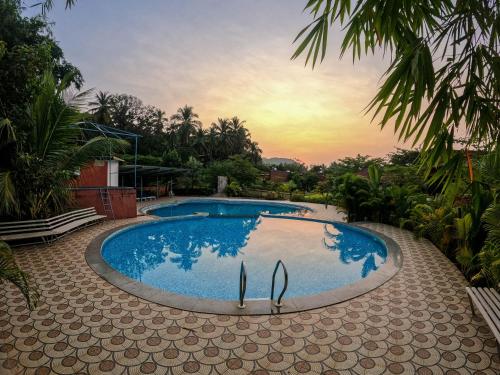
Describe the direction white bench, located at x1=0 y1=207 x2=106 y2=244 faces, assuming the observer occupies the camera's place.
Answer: facing the viewer and to the right of the viewer

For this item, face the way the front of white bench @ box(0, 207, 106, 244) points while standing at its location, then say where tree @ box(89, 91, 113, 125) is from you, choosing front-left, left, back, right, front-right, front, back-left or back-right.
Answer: back-left

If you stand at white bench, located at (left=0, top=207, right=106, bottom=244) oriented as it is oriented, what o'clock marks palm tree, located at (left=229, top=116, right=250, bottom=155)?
The palm tree is roughly at 9 o'clock from the white bench.

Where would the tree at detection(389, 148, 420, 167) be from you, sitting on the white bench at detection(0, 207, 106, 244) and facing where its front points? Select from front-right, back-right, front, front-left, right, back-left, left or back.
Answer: front-left

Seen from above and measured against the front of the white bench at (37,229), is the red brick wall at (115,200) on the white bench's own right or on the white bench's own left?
on the white bench's own left

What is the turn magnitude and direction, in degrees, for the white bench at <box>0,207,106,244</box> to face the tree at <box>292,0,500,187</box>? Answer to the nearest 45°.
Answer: approximately 45° to its right

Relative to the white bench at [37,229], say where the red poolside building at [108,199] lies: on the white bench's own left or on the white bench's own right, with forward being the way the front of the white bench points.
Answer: on the white bench's own left
